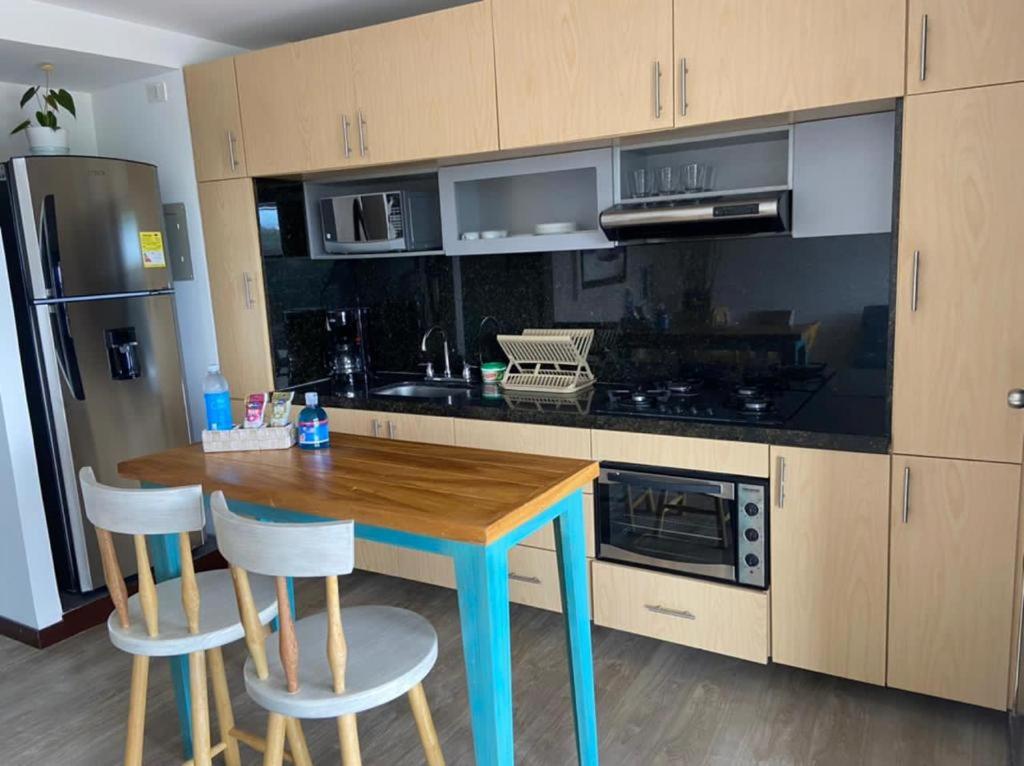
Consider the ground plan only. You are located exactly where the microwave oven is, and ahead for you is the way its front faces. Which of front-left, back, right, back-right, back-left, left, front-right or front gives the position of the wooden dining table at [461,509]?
front-left

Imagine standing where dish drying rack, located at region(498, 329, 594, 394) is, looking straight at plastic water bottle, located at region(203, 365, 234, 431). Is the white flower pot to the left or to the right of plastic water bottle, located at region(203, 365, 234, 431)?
right

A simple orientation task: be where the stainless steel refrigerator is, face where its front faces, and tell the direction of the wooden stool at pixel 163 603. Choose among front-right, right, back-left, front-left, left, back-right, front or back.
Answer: front-right

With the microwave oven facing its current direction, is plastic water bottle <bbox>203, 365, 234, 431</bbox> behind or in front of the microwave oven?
in front

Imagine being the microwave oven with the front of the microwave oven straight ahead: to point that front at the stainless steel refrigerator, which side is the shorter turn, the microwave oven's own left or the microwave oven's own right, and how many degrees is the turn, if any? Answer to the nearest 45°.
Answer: approximately 45° to the microwave oven's own right

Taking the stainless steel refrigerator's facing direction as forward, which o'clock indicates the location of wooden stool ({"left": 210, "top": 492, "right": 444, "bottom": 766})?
The wooden stool is roughly at 1 o'clock from the stainless steel refrigerator.

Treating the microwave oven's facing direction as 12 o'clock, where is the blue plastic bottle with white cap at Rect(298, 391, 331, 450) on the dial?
The blue plastic bottle with white cap is roughly at 11 o'clock from the microwave oven.

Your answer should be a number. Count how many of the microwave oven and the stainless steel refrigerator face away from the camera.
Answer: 0

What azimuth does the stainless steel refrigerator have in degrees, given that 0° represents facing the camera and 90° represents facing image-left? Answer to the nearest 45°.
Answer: approximately 315°

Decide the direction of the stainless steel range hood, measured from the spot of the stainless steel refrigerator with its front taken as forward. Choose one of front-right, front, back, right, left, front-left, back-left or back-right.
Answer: front
